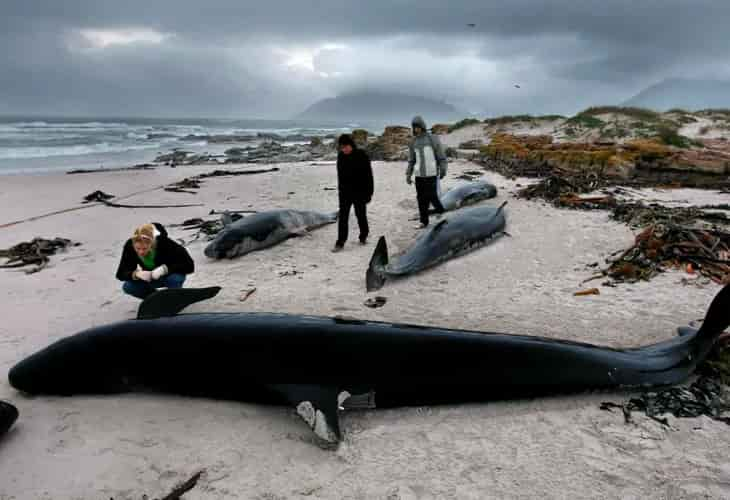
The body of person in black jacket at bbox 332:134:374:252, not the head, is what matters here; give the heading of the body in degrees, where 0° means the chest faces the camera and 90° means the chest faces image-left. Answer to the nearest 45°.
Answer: approximately 45°

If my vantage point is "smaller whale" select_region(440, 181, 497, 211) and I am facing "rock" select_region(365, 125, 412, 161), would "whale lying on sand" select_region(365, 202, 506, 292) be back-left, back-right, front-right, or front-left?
back-left

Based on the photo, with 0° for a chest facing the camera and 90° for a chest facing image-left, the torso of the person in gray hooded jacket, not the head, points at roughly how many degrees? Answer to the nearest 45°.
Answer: approximately 45°

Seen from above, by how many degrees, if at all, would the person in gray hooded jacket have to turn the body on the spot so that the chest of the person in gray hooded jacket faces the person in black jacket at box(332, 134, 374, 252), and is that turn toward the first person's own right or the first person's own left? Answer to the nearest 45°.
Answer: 0° — they already face them

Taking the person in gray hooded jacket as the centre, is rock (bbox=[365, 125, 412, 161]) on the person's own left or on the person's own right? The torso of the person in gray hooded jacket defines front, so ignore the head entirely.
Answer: on the person's own right

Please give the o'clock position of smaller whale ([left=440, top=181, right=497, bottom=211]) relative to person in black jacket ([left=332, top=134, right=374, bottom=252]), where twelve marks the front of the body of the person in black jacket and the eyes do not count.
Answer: The smaller whale is roughly at 6 o'clock from the person in black jacket.
